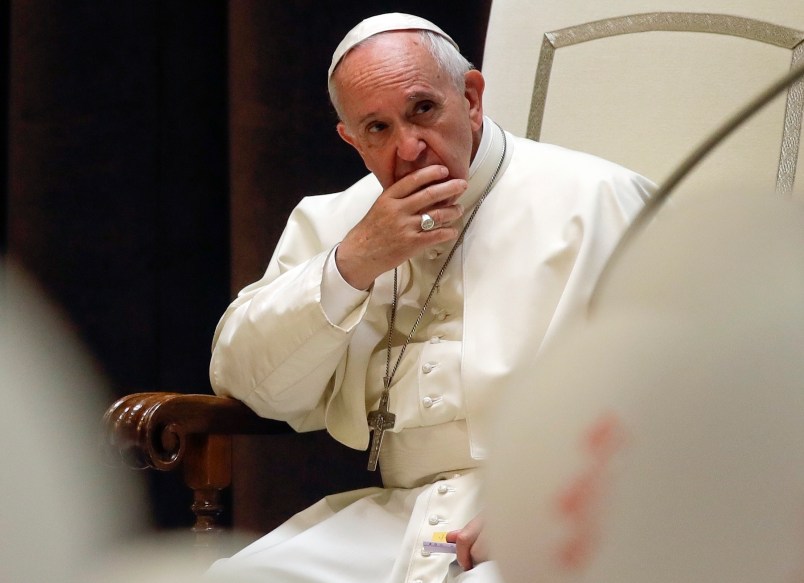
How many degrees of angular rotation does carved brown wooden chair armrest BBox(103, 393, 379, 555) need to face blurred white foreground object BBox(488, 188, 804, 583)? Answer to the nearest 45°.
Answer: approximately 45° to its left

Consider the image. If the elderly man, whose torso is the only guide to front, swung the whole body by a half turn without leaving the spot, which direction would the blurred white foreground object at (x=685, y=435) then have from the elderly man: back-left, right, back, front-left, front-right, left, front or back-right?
back-right
